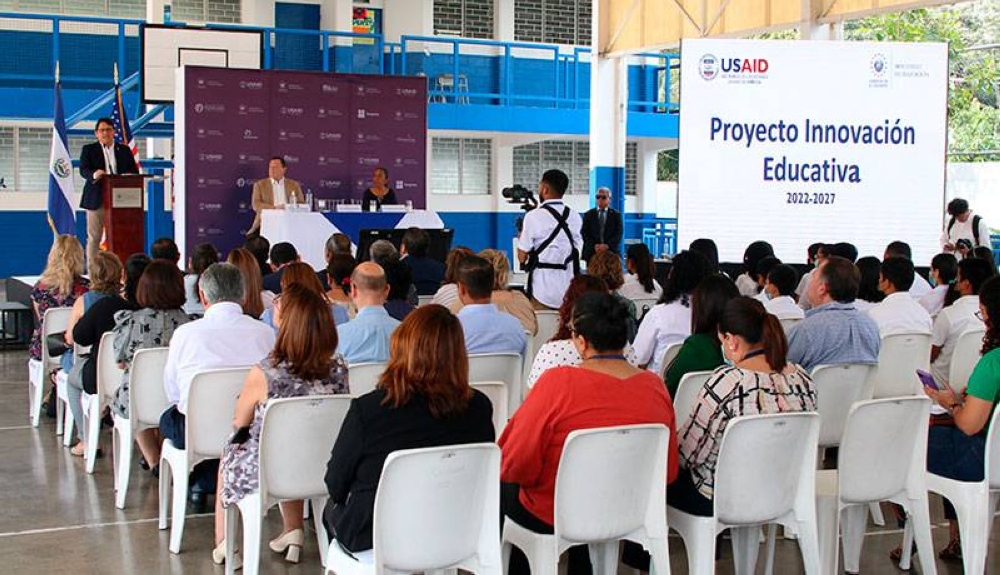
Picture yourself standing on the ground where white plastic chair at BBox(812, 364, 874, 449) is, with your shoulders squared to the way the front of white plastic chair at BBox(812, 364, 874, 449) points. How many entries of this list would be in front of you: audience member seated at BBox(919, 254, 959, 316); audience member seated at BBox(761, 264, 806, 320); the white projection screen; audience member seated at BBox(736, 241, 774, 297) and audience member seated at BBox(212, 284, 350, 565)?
4

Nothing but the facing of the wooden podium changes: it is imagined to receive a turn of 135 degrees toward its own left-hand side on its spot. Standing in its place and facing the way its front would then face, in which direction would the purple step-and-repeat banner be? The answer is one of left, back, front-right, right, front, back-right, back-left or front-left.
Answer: front

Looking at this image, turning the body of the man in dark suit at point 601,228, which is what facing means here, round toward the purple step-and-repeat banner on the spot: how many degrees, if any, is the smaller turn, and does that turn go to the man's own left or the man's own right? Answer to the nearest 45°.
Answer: approximately 90° to the man's own right

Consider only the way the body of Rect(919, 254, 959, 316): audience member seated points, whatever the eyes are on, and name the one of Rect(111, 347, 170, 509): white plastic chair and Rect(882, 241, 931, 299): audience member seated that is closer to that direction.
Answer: the audience member seated

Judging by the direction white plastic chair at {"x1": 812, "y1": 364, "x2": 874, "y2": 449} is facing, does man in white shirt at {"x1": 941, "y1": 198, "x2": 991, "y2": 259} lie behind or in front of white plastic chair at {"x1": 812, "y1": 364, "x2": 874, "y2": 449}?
in front

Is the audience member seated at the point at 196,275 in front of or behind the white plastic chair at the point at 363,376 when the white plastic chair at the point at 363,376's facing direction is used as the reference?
in front

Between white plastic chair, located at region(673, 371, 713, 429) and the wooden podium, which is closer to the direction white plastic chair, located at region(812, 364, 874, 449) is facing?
the wooden podium

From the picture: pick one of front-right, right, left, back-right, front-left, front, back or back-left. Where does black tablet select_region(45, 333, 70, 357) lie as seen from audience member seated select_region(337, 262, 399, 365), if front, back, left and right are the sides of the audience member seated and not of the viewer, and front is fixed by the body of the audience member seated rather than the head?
front-left

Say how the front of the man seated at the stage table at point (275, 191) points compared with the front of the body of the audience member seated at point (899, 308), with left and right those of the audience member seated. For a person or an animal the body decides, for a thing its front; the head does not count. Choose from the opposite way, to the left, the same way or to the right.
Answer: the opposite way

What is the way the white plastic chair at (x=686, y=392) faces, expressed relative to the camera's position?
facing away from the viewer and to the left of the viewer

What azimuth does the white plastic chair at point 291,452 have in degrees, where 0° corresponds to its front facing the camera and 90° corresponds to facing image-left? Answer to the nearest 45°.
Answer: approximately 135°

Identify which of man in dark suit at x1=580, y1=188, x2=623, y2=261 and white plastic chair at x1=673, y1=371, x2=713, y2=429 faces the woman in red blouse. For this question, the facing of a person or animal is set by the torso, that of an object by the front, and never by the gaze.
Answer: the man in dark suit

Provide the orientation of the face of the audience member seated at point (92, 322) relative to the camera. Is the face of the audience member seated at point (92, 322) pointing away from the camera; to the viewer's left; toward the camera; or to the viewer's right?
away from the camera
